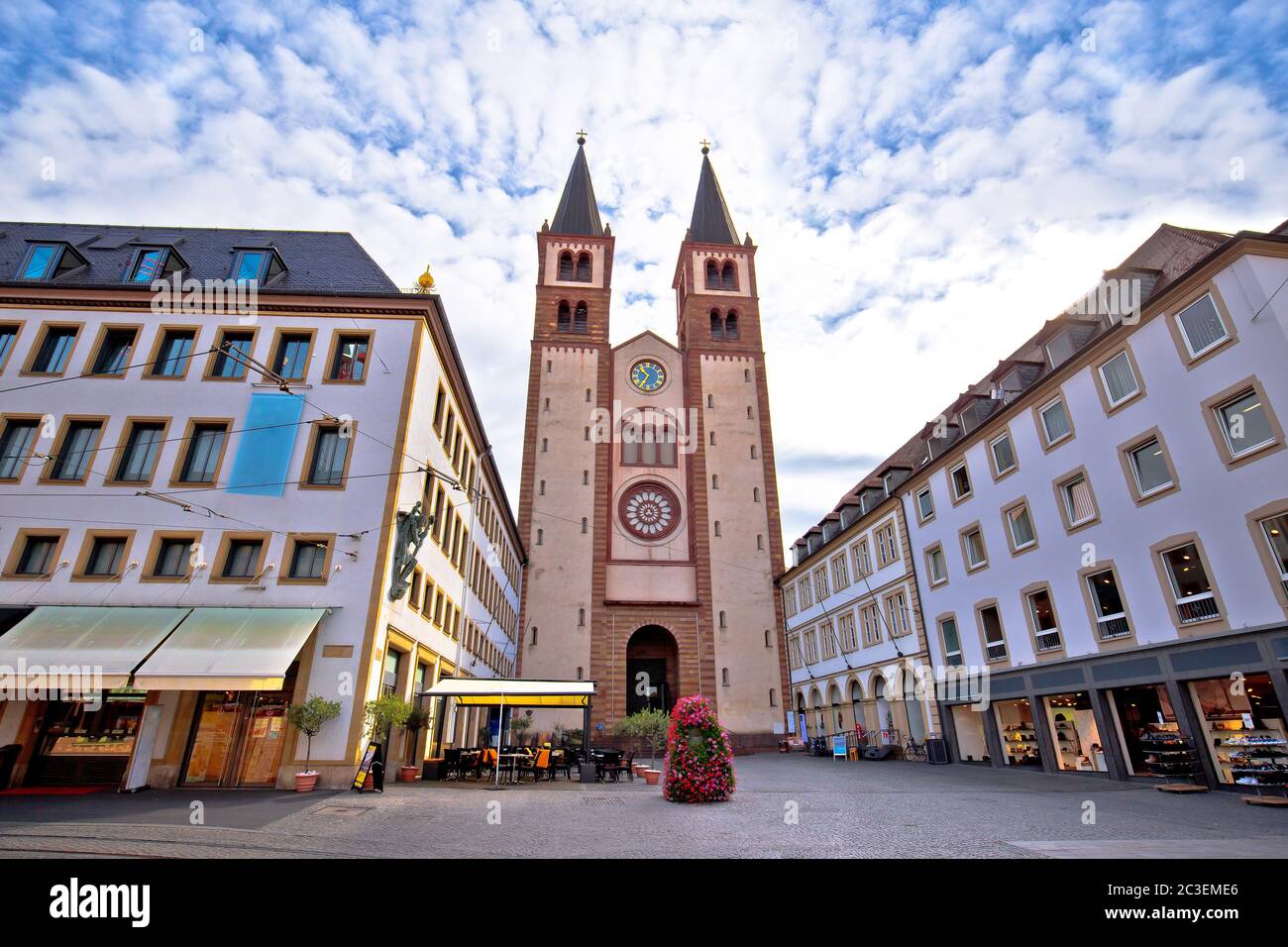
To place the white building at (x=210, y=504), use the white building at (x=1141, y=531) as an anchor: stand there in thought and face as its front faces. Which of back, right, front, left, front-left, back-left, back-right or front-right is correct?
front

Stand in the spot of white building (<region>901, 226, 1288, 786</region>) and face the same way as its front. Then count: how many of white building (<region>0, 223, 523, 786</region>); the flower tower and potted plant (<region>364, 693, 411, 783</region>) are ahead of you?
3

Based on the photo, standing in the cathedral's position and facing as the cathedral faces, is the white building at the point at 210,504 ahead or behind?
ahead

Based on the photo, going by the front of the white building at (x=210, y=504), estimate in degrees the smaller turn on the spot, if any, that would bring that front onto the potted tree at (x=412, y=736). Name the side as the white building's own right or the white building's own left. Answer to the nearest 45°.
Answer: approximately 90° to the white building's own left

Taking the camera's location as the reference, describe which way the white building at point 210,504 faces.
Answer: facing the viewer

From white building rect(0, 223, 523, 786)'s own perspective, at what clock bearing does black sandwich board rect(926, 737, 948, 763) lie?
The black sandwich board is roughly at 9 o'clock from the white building.

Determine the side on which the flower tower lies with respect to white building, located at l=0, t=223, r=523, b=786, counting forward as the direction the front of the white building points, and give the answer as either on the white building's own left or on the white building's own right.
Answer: on the white building's own left

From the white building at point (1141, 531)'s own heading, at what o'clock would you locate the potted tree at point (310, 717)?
The potted tree is roughly at 12 o'clock from the white building.

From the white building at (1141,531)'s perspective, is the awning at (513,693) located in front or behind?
in front

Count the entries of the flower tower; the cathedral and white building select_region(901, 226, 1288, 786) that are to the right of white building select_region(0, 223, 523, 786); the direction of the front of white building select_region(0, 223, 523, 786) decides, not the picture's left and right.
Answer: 0

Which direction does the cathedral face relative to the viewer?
toward the camera

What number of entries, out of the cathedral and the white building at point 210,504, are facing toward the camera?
2

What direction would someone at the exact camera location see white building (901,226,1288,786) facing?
facing the viewer and to the left of the viewer

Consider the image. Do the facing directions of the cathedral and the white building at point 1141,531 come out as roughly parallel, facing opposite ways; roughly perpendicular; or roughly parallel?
roughly perpendicular

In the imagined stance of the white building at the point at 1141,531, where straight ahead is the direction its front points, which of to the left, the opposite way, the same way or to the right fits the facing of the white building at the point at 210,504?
to the left

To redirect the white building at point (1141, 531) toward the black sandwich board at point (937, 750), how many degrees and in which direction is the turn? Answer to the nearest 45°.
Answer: approximately 90° to its right
